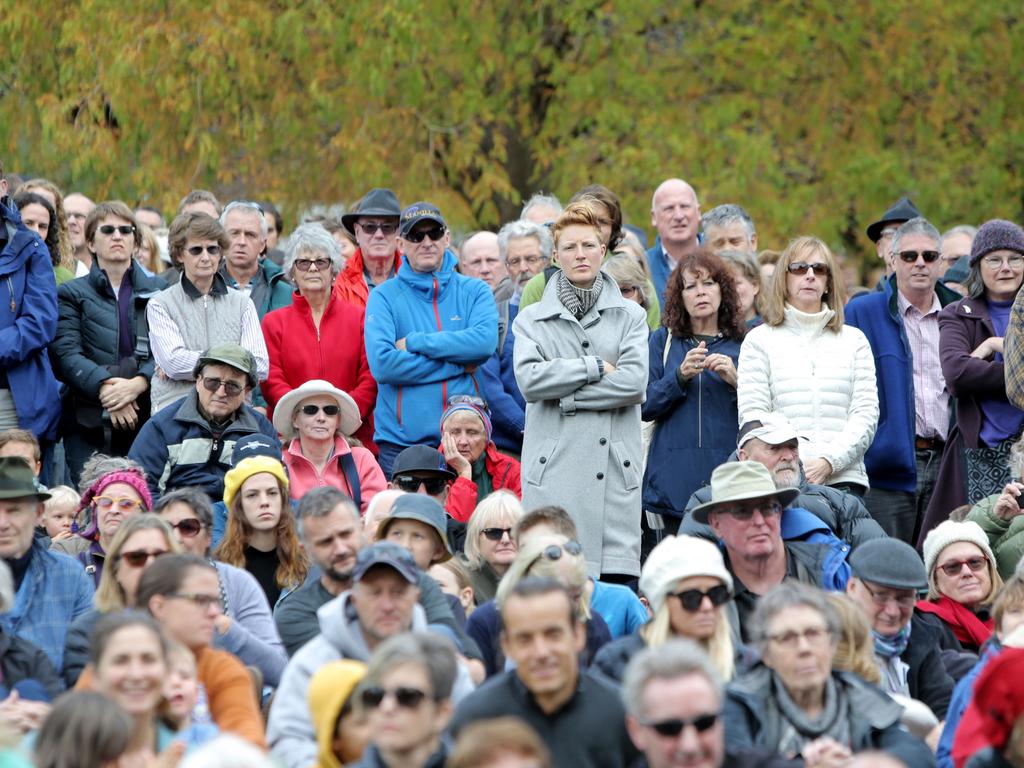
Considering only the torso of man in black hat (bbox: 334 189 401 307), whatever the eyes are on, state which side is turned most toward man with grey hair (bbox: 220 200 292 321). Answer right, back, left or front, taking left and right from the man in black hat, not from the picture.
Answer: right

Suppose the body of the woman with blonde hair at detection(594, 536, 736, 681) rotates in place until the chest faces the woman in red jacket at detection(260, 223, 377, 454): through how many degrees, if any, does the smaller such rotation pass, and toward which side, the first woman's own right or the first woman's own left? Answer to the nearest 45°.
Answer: approximately 180°

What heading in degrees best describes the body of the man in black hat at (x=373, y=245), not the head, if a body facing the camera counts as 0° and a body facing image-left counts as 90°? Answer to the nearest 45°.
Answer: approximately 0°

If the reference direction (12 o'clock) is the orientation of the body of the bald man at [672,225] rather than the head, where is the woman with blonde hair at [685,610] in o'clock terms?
The woman with blonde hair is roughly at 12 o'clock from the bald man.

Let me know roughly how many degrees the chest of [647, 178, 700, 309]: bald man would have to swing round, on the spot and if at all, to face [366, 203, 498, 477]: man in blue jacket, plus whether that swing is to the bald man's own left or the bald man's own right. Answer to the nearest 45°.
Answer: approximately 45° to the bald man's own right
